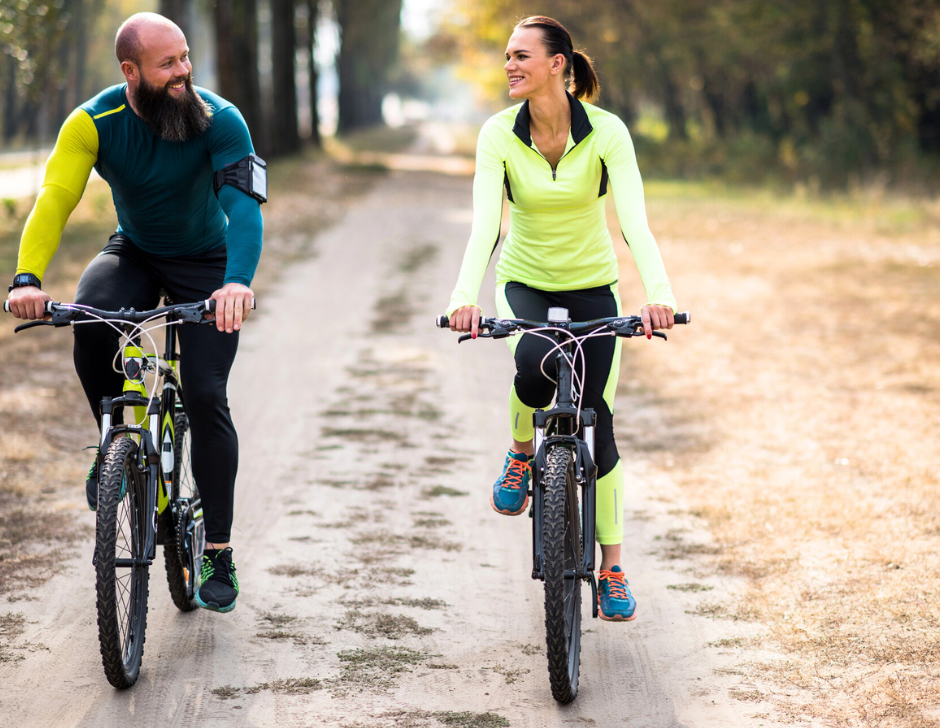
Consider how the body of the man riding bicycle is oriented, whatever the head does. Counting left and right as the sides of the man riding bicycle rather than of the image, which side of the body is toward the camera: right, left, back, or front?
front

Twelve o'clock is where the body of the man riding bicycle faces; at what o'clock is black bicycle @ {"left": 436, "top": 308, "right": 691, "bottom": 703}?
The black bicycle is roughly at 10 o'clock from the man riding bicycle.

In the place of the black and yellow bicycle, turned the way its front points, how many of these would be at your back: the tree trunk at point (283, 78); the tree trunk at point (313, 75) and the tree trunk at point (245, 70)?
3

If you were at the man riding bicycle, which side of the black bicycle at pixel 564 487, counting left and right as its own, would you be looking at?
right

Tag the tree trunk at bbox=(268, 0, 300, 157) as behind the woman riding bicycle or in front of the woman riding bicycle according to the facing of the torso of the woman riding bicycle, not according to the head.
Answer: behind

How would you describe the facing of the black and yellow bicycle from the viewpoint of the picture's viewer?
facing the viewer

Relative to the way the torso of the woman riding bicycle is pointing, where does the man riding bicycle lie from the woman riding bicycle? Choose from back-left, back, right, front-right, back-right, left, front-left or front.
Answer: right

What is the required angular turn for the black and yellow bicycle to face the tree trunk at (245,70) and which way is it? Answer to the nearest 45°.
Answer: approximately 180°

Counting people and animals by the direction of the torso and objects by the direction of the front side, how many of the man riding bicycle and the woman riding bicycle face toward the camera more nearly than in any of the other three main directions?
2

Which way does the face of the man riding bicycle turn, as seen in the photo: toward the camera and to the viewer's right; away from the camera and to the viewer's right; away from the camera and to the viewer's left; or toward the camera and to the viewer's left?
toward the camera and to the viewer's right

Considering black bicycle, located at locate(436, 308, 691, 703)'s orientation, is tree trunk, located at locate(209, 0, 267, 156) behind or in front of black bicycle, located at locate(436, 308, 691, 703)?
behind

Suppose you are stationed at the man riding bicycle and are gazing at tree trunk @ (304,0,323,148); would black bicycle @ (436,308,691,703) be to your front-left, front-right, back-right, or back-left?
back-right

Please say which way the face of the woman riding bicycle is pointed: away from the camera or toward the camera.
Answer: toward the camera

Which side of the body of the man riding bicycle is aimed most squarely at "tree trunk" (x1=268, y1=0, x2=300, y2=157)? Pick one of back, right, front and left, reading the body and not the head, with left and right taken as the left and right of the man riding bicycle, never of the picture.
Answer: back

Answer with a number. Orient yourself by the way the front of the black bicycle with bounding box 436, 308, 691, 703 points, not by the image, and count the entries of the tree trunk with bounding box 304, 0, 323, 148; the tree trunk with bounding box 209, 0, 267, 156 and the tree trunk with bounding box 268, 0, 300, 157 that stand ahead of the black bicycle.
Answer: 0
